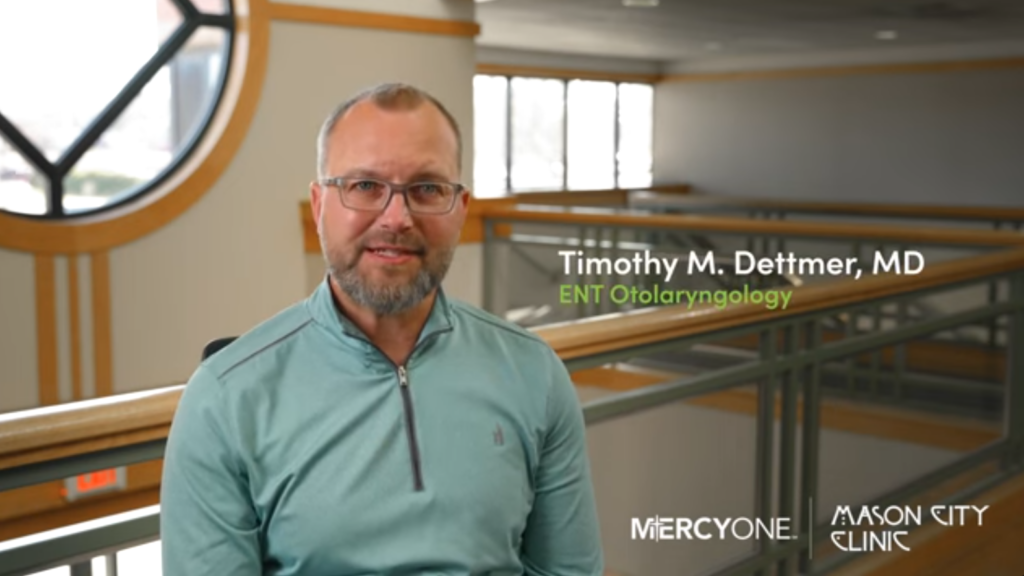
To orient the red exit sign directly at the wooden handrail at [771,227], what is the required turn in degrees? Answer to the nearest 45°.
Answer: approximately 135° to its left

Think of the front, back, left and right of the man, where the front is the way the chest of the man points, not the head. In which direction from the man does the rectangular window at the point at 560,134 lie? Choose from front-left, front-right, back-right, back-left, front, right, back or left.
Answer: back

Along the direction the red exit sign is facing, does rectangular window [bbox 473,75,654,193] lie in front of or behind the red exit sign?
behind

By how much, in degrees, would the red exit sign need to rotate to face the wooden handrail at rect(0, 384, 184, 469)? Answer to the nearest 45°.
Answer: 0° — it already faces it

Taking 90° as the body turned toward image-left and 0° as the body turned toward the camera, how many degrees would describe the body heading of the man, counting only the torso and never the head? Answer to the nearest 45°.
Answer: approximately 0°

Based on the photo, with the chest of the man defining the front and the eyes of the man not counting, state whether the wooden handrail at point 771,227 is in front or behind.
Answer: behind

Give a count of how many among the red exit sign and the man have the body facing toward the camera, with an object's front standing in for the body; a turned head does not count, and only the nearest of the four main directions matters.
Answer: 2
